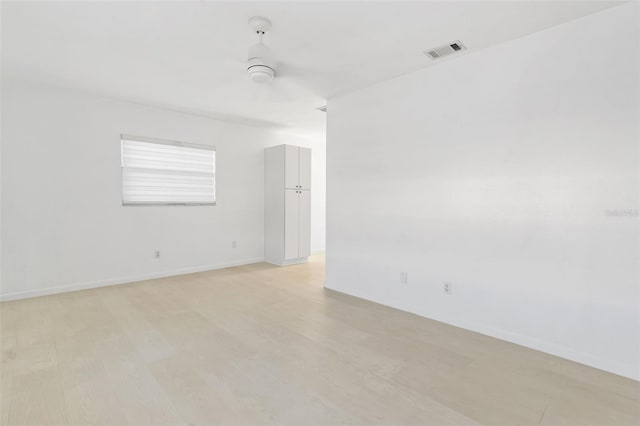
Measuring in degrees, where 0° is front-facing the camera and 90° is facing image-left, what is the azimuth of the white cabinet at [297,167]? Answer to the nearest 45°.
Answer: approximately 315°

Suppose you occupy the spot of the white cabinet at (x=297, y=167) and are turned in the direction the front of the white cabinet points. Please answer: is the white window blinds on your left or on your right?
on your right

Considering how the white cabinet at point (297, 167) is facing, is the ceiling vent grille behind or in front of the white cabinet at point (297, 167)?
in front

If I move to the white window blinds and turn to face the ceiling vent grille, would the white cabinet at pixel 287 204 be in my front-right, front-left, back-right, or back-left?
front-left

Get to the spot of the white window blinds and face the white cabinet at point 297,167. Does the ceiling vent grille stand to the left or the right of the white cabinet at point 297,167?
right

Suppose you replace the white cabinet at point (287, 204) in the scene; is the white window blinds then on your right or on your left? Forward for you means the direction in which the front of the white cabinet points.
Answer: on your right

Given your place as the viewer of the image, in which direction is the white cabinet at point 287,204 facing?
facing the viewer and to the right of the viewer

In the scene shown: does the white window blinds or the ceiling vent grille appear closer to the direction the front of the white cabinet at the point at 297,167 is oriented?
the ceiling vent grille

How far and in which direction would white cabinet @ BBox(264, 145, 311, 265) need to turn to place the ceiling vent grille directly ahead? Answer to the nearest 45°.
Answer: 0° — it already faces it
